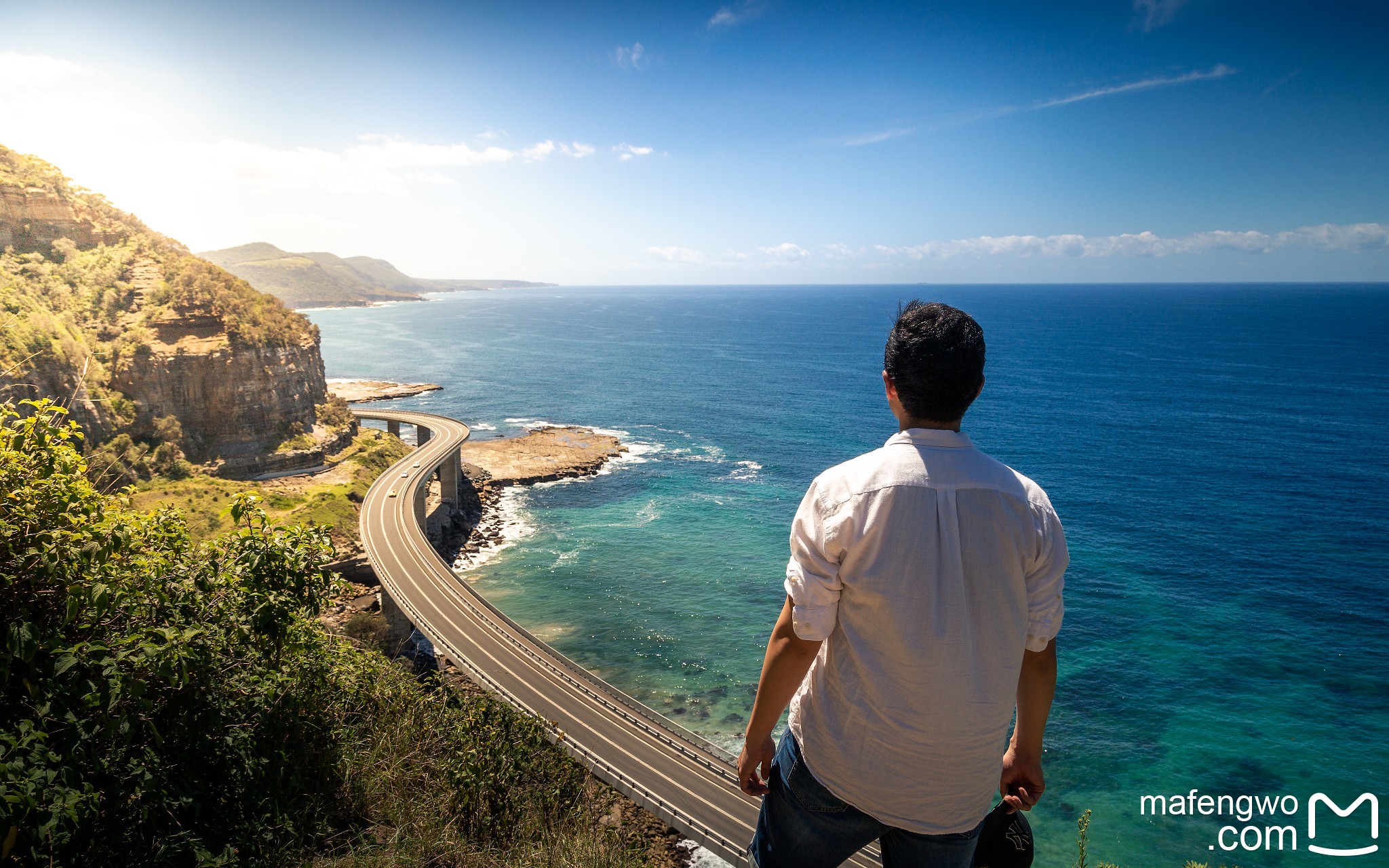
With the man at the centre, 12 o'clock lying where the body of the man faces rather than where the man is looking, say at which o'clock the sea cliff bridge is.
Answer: The sea cliff bridge is roughly at 11 o'clock from the man.

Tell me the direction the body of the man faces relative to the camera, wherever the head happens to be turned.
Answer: away from the camera

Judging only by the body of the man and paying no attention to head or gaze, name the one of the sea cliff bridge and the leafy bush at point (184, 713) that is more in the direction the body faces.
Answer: the sea cliff bridge

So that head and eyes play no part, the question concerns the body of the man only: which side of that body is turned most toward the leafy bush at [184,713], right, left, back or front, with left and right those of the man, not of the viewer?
left

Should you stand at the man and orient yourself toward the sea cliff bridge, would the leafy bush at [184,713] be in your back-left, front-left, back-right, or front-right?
front-left
